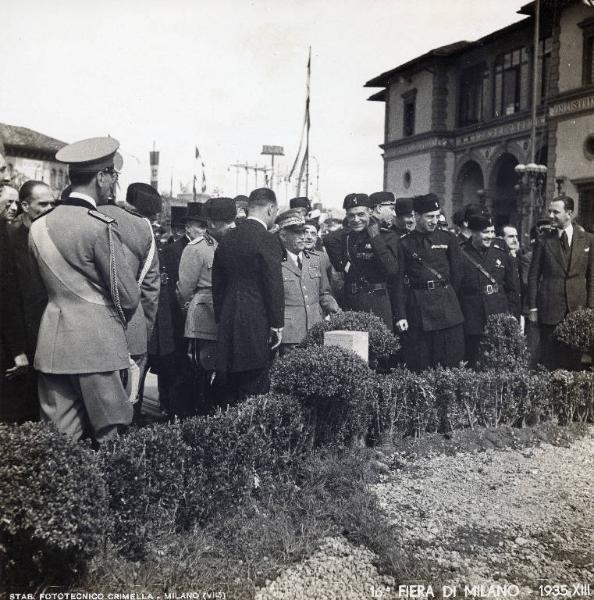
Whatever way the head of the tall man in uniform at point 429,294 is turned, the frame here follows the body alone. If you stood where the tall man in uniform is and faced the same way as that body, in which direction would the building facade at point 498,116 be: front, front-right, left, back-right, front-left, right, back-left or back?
back

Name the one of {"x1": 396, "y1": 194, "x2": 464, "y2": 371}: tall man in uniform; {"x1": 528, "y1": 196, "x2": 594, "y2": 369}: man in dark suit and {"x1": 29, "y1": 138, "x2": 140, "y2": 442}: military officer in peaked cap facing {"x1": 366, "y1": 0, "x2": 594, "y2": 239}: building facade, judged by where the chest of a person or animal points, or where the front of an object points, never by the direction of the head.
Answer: the military officer in peaked cap

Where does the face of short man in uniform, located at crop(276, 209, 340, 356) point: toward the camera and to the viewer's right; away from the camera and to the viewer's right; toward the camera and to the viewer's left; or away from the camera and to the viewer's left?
toward the camera and to the viewer's left

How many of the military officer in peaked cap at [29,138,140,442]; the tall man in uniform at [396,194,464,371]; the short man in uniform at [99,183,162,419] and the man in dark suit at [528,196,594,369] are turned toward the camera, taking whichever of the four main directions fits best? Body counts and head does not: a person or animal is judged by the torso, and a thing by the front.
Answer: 2

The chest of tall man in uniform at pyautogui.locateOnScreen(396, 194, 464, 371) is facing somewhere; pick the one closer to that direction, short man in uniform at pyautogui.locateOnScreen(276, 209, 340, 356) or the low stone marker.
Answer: the low stone marker

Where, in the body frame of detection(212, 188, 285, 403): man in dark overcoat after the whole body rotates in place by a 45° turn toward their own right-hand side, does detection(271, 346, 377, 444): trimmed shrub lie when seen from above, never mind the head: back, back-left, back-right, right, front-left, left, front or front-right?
front-right

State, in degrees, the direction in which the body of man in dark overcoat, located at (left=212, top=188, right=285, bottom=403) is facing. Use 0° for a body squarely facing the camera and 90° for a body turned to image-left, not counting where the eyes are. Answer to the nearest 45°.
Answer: approximately 225°

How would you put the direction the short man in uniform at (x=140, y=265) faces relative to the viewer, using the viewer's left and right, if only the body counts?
facing away from the viewer and to the right of the viewer

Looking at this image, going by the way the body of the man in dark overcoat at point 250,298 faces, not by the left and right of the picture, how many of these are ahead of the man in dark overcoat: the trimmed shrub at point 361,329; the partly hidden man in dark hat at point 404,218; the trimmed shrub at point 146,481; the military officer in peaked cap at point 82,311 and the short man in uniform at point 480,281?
3

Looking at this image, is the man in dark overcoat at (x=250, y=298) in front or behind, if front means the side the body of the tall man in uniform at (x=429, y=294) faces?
in front

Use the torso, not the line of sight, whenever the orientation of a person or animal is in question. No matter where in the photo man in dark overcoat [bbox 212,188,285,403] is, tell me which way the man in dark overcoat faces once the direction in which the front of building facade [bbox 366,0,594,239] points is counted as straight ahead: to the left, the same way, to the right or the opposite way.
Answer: the opposite way

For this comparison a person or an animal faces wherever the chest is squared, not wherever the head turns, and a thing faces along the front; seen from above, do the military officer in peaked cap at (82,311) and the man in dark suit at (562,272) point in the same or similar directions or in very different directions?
very different directions

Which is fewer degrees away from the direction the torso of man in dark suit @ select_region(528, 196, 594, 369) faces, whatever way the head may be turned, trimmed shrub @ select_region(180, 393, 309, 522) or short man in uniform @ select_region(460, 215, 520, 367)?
the trimmed shrub

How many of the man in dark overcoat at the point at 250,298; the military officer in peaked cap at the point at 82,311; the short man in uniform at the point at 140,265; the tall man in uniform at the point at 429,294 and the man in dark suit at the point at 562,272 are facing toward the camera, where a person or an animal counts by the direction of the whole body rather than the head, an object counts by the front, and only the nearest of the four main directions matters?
2
